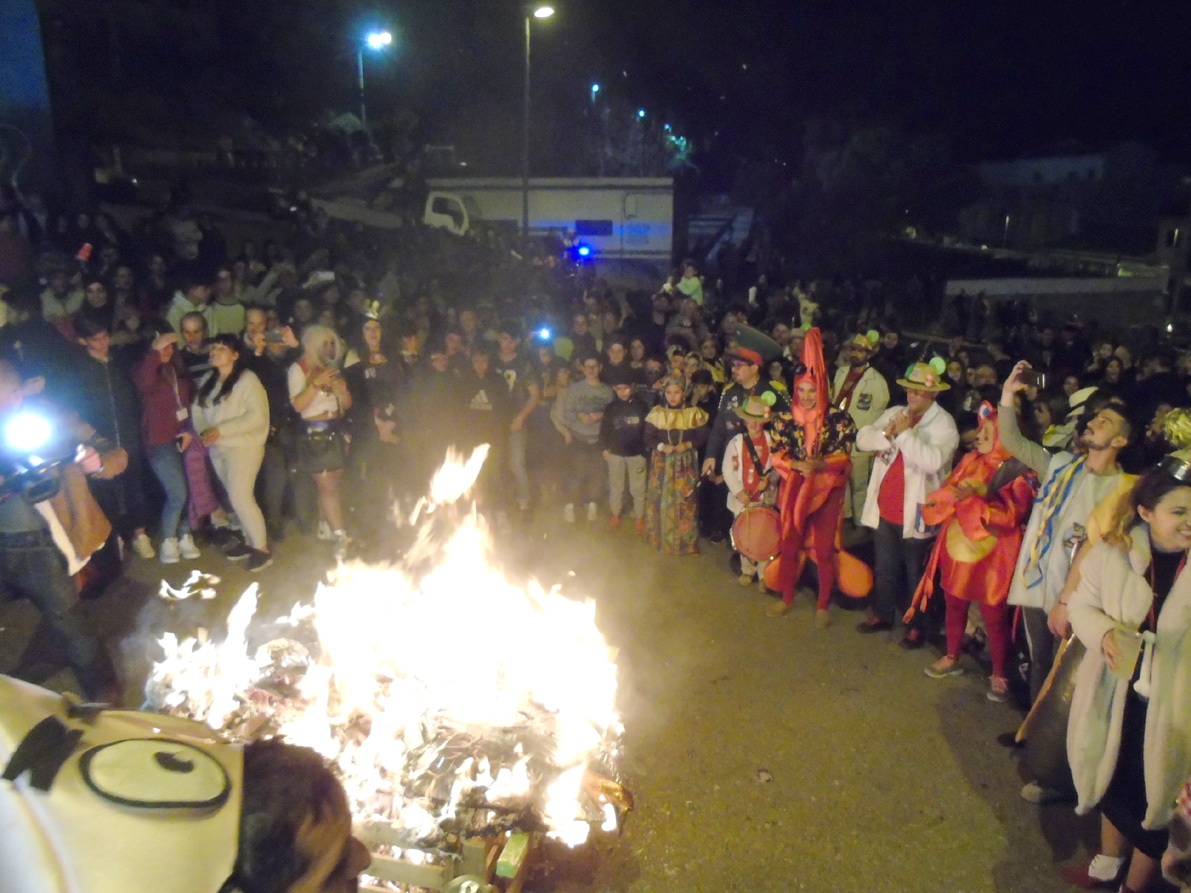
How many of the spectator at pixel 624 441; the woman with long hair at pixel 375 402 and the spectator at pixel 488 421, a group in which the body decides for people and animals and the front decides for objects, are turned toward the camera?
3

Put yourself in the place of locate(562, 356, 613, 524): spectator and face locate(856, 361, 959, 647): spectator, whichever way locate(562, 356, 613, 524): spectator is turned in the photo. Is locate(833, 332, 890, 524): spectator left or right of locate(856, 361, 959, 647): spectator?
left

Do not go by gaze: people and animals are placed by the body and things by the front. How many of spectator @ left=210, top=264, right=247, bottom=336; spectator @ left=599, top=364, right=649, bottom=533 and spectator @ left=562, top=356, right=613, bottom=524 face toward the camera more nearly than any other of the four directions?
3

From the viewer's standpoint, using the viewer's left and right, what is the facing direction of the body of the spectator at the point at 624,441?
facing the viewer

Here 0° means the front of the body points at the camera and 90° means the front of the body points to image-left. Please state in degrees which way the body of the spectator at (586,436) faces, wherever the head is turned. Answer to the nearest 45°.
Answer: approximately 0°

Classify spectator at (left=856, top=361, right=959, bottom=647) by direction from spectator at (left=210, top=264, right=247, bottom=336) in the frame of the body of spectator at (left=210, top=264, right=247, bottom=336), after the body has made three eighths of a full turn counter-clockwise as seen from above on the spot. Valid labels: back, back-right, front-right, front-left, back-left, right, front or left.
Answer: right

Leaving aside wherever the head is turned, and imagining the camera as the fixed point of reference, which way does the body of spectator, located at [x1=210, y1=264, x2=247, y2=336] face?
toward the camera

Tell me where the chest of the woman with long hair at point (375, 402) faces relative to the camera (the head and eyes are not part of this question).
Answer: toward the camera

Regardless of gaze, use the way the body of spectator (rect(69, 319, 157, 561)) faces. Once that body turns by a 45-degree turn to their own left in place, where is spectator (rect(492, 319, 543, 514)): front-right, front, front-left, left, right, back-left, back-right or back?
front
